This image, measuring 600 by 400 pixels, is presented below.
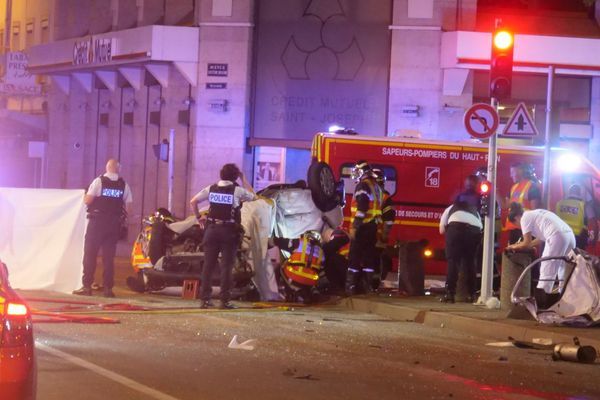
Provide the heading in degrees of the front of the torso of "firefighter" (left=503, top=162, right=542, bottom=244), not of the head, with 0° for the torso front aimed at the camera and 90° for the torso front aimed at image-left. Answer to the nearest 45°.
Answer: approximately 45°

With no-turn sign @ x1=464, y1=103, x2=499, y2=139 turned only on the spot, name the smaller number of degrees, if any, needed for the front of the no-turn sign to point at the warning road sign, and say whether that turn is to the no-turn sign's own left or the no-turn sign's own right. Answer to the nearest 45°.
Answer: approximately 135° to the no-turn sign's own left

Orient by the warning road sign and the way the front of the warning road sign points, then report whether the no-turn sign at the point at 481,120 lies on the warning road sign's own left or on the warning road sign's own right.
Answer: on the warning road sign's own right

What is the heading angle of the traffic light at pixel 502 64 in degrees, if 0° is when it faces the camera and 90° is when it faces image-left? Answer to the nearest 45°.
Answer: approximately 0°

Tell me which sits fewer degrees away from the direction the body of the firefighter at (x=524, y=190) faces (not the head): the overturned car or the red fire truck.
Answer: the overturned car

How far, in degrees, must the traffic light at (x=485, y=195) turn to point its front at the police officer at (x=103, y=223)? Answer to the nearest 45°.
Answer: approximately 90° to its right

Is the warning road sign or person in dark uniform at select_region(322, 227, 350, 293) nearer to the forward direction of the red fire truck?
the warning road sign

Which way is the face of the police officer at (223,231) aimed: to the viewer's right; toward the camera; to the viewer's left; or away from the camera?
away from the camera

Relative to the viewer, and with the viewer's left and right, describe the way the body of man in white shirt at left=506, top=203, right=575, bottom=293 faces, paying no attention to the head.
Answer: facing to the left of the viewer

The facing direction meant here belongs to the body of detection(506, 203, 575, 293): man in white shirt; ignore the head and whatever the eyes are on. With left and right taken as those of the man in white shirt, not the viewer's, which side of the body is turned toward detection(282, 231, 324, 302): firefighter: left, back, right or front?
front
